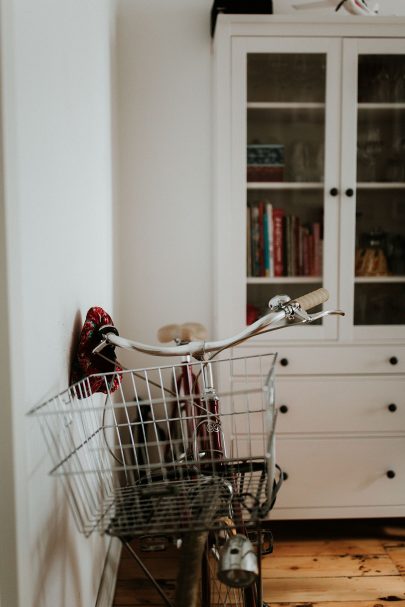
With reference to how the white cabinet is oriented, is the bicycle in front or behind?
in front

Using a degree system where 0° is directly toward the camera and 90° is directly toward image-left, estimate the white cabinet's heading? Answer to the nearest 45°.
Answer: approximately 0°

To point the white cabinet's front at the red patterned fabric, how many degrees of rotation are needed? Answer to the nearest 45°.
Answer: approximately 45° to its right
